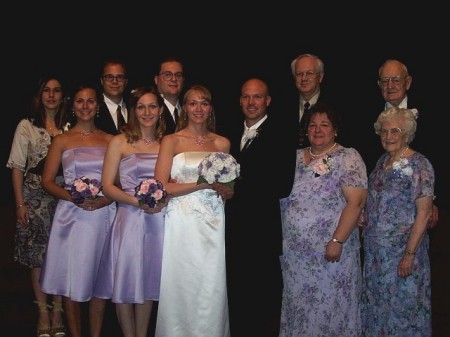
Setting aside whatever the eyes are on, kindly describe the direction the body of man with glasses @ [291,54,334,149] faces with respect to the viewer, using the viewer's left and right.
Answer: facing the viewer and to the left of the viewer

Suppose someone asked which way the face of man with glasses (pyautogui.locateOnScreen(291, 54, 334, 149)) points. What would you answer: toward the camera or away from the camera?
toward the camera

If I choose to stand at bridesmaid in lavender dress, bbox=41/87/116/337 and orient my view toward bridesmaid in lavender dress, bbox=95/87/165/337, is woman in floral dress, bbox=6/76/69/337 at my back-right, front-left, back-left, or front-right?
back-left

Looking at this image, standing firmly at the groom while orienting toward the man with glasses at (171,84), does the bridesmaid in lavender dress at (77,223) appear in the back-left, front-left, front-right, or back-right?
front-left

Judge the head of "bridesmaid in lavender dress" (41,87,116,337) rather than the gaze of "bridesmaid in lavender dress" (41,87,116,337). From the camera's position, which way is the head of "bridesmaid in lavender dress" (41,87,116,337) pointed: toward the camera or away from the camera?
toward the camera

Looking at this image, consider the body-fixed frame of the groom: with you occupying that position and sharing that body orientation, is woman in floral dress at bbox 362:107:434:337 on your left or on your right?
on your left

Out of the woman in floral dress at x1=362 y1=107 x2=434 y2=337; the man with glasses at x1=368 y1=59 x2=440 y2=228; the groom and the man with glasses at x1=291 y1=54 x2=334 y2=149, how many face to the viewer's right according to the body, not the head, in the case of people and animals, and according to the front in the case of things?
0

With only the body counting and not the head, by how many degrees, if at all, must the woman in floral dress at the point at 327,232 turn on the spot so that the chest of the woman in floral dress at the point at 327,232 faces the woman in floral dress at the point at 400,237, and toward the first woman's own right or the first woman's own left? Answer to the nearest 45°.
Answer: approximately 135° to the first woman's own left

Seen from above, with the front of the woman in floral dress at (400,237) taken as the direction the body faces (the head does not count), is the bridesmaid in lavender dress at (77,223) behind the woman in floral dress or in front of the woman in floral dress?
in front

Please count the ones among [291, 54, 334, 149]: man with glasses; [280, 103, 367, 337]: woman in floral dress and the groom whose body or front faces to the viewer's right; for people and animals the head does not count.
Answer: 0

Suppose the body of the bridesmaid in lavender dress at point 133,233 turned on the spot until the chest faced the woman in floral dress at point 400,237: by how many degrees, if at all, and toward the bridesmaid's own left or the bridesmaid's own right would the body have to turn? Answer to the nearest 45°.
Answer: approximately 45° to the bridesmaid's own left

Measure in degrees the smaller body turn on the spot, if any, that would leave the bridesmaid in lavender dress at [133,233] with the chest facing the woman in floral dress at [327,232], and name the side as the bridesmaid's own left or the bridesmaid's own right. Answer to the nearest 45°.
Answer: approximately 45° to the bridesmaid's own left
